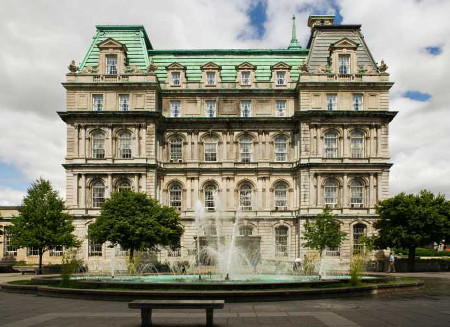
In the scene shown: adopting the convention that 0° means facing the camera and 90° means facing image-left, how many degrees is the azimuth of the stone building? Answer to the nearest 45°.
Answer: approximately 0°

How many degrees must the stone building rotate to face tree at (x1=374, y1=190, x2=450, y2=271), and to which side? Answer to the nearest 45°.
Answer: approximately 45° to its left

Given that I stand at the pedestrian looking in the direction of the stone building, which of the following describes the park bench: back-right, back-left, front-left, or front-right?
back-left

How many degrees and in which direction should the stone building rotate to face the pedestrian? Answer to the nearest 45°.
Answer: approximately 45° to its left
